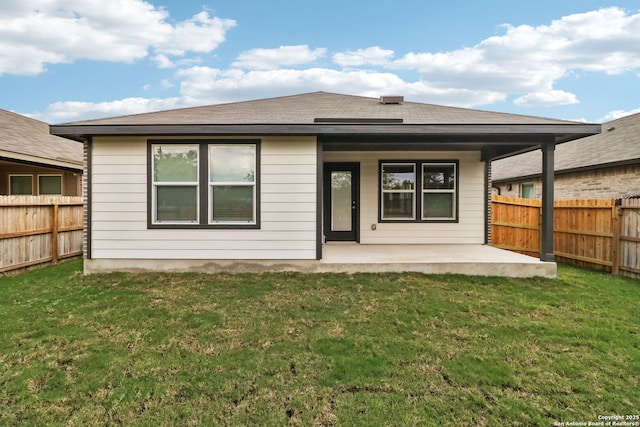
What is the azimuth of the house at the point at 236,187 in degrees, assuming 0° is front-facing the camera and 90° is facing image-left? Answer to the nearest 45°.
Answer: approximately 180°

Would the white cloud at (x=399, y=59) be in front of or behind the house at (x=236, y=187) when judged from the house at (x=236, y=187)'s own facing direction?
in front

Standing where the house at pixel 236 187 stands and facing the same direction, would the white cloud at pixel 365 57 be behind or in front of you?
in front

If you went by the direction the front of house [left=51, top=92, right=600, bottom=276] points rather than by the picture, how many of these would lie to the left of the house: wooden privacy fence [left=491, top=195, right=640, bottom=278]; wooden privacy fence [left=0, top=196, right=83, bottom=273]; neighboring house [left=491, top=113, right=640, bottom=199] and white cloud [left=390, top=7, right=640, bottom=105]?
1

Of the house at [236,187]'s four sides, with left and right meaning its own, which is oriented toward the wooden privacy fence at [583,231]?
right

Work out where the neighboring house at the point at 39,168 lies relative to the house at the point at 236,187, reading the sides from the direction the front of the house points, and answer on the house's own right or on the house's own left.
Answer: on the house's own left

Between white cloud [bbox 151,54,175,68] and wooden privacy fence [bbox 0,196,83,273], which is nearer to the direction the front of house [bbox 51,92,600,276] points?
the white cloud

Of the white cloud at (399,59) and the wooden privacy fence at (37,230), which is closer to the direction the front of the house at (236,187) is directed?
the white cloud
